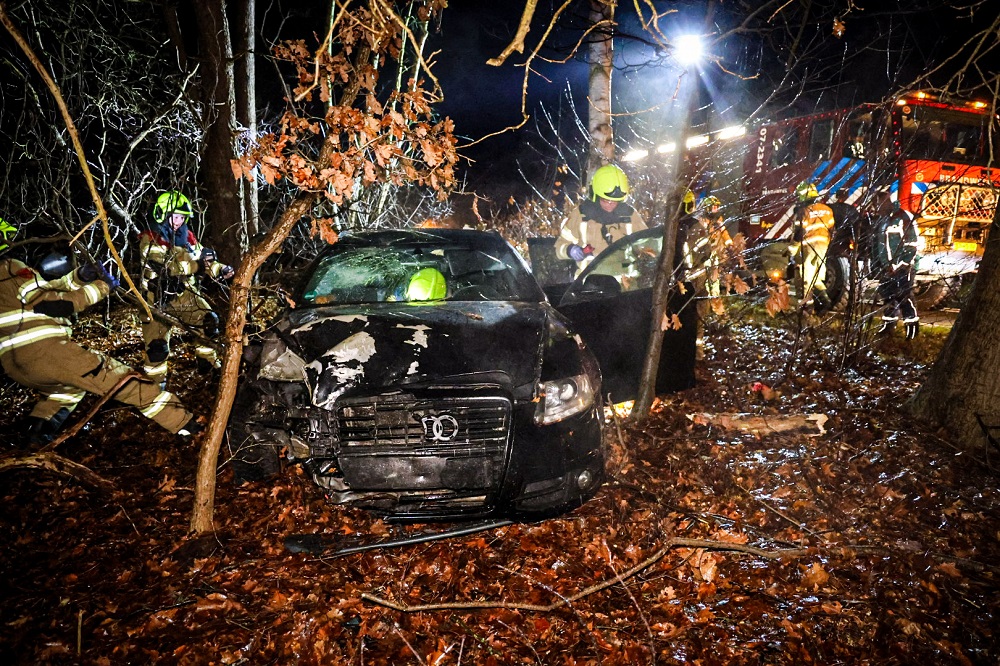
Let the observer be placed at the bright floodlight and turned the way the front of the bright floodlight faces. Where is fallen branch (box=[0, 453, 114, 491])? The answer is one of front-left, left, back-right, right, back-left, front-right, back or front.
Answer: front-right

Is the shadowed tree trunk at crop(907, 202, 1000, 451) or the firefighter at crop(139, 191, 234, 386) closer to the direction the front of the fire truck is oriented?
the shadowed tree trunk

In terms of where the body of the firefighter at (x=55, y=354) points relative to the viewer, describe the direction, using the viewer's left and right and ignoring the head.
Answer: facing to the right of the viewer

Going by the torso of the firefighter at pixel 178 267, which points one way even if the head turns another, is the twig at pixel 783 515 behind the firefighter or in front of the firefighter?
in front

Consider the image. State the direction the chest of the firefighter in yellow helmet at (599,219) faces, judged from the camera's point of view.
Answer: toward the camera

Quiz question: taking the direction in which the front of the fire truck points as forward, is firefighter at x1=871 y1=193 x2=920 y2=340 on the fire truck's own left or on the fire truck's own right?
on the fire truck's own right

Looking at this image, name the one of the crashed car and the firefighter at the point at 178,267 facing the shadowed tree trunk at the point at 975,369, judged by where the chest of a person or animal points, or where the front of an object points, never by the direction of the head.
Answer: the firefighter

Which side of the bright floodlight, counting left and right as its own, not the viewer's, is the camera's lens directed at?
front

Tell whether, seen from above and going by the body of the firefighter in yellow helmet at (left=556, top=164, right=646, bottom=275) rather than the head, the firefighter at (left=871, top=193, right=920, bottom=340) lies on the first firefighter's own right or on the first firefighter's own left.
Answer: on the first firefighter's own left

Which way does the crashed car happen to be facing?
toward the camera

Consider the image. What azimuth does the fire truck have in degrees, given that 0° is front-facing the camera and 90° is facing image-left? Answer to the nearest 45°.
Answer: approximately 315°
